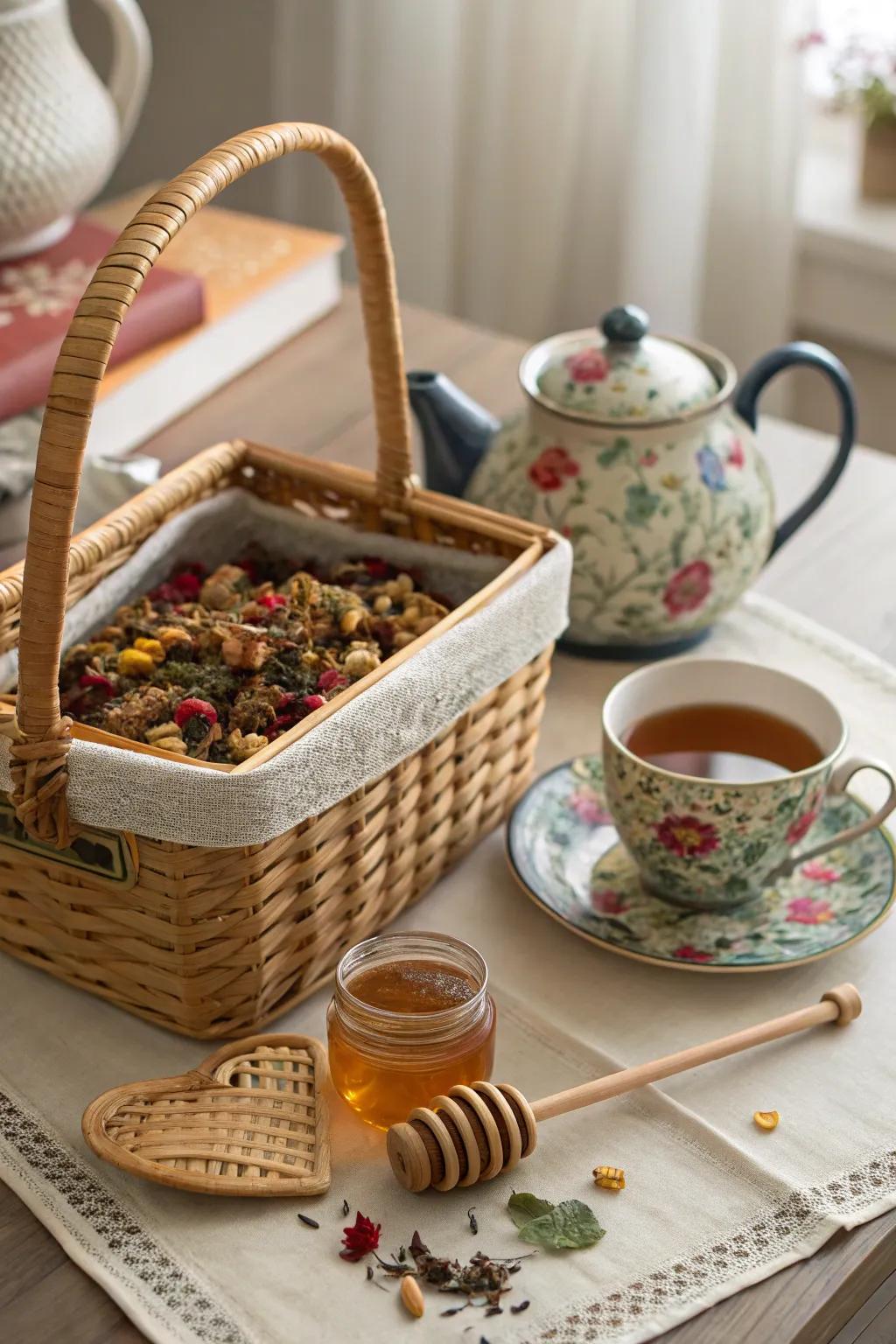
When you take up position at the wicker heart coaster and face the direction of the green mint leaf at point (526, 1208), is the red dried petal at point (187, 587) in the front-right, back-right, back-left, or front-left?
back-left

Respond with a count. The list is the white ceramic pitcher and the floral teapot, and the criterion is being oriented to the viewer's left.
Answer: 2

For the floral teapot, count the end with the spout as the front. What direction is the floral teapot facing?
to the viewer's left

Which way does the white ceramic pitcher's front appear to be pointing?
to the viewer's left

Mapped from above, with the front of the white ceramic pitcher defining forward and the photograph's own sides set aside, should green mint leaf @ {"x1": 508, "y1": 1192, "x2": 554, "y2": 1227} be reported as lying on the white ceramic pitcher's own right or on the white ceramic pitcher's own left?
on the white ceramic pitcher's own left

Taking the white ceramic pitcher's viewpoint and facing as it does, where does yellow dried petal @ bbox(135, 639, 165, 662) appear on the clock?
The yellow dried petal is roughly at 9 o'clock from the white ceramic pitcher.
